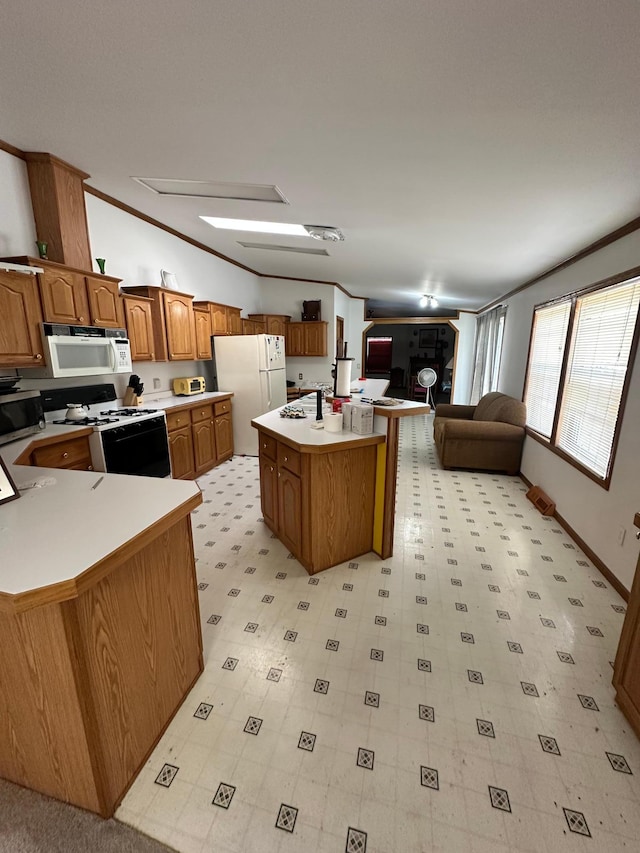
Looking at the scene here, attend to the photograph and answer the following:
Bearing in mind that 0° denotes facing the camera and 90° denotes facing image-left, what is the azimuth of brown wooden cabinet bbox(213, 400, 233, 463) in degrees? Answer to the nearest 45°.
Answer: approximately 315°

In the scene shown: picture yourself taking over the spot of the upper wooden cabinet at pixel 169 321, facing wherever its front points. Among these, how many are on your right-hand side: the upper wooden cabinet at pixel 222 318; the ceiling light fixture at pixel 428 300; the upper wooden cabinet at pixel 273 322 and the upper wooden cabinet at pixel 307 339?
0

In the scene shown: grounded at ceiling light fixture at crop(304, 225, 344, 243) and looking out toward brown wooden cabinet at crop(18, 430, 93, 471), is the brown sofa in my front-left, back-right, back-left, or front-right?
back-left

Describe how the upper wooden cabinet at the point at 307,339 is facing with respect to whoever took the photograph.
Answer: facing the viewer

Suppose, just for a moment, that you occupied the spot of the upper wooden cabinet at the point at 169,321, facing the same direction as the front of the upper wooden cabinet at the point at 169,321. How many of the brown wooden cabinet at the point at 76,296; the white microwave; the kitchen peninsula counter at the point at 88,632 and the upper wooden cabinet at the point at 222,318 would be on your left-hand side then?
1

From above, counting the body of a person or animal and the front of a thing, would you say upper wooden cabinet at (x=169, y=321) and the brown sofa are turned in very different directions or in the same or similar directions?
very different directions

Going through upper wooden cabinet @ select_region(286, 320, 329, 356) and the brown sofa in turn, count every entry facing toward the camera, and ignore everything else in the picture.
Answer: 1

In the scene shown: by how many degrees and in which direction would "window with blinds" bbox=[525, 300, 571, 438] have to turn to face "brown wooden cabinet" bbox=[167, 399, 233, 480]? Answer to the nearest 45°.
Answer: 0° — it already faces it

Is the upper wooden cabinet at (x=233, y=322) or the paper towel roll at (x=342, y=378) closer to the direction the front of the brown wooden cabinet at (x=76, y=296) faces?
the paper towel roll

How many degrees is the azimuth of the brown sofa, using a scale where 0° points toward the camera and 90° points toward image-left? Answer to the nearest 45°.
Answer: approximately 90°

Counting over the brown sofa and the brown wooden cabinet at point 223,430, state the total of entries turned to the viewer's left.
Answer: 1

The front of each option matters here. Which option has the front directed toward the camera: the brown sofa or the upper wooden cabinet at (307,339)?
the upper wooden cabinet

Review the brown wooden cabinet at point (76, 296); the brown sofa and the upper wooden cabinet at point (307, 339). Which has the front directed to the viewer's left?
the brown sofa

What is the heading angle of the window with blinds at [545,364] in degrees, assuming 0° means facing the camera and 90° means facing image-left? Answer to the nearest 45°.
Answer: approximately 45°

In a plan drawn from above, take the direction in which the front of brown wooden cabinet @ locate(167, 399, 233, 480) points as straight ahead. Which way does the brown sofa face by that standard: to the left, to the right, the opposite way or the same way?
the opposite way

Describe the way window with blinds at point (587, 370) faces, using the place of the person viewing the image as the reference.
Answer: facing the viewer and to the left of the viewer

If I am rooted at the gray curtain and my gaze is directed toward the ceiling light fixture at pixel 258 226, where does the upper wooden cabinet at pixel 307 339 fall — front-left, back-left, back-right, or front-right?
front-right

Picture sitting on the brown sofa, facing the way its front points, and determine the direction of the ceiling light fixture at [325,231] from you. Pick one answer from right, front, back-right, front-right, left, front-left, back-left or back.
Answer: front-left

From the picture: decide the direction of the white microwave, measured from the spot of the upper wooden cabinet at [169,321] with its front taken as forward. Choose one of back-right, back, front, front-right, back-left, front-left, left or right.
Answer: right

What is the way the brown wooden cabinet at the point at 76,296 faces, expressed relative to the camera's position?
facing the viewer and to the right of the viewer
